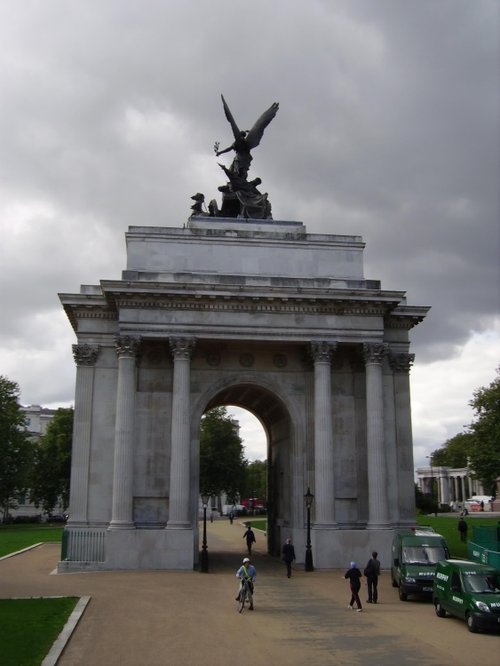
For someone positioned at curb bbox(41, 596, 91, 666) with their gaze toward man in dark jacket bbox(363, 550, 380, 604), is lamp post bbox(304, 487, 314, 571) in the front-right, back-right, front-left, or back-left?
front-left

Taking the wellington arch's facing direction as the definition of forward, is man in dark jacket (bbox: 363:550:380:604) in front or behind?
in front

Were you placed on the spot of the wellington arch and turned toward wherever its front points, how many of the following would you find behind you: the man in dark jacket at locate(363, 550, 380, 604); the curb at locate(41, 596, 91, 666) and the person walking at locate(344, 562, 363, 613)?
0

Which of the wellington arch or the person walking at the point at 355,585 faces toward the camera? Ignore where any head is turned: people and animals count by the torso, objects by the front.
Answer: the wellington arch

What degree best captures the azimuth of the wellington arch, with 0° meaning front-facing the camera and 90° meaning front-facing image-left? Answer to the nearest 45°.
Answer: approximately 0°

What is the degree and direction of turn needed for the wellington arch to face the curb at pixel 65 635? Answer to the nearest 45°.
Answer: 0° — it already faces it
